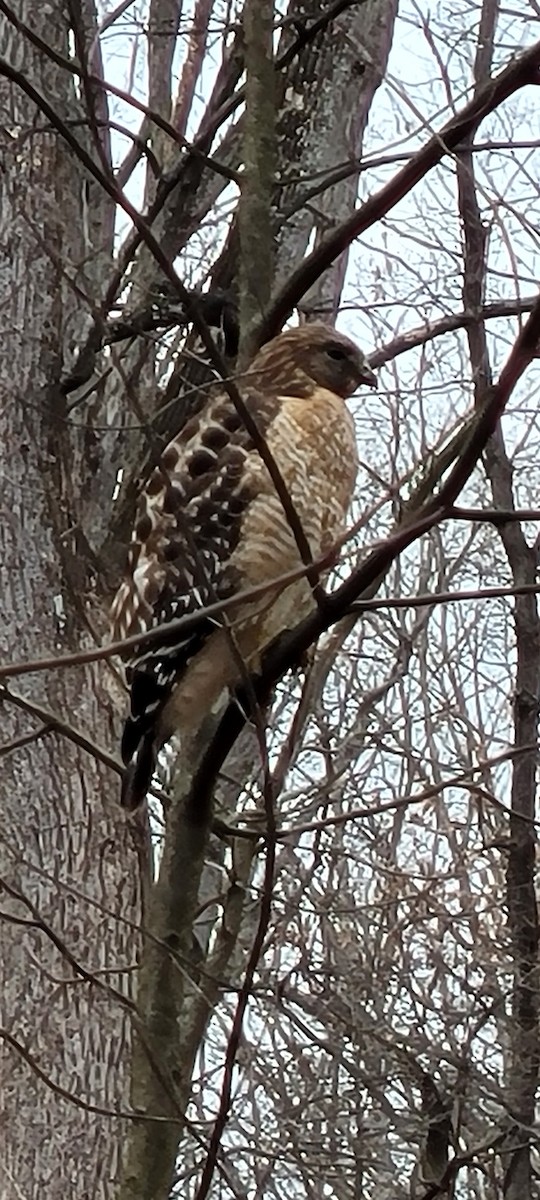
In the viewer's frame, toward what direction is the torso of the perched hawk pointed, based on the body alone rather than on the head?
to the viewer's right
